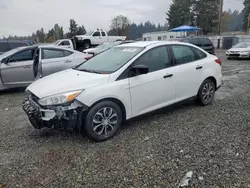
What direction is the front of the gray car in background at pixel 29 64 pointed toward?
to the viewer's left

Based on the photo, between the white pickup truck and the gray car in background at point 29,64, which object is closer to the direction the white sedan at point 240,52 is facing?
the gray car in background

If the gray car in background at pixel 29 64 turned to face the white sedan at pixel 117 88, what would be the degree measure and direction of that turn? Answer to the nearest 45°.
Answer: approximately 90° to its left

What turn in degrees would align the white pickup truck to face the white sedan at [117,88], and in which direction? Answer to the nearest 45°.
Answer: approximately 45° to its left

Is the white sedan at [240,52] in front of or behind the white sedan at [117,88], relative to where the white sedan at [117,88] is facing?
behind

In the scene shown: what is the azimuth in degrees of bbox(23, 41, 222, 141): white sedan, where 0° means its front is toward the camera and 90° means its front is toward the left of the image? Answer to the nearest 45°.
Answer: approximately 45°

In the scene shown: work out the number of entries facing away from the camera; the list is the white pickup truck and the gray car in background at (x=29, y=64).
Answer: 0

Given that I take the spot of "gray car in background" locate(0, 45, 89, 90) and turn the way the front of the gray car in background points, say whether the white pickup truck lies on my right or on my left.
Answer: on my right
